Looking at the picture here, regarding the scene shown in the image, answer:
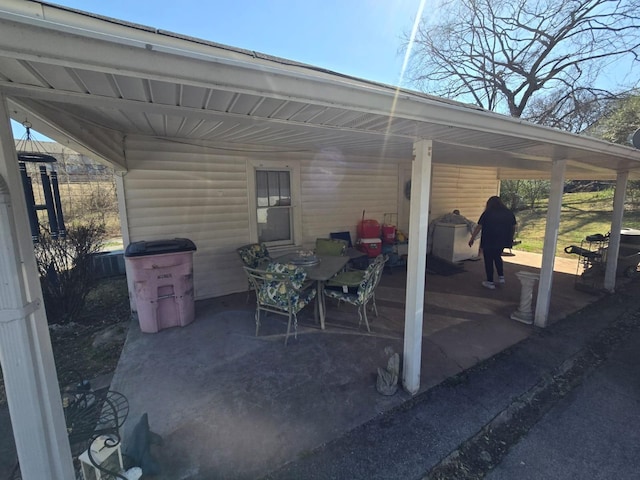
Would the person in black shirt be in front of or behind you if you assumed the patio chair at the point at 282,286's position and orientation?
in front

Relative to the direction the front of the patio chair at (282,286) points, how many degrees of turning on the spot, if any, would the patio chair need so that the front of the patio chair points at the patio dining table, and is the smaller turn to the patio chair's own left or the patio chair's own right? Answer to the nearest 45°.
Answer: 0° — it already faces it

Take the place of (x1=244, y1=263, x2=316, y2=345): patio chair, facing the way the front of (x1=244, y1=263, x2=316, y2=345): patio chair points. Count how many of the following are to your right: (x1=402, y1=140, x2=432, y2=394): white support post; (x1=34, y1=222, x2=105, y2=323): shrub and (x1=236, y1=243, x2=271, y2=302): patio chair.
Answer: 1

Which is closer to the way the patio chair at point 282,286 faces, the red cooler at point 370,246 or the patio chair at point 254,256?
the red cooler

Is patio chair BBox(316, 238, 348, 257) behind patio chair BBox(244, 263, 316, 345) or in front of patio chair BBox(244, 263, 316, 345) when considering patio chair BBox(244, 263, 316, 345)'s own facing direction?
in front

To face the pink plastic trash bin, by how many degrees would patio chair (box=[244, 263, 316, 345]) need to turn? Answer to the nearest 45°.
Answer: approximately 135° to its left

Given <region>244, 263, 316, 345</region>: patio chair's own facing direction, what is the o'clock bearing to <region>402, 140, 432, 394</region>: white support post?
The white support post is roughly at 3 o'clock from the patio chair.

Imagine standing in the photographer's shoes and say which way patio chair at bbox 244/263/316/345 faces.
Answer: facing away from the viewer and to the right of the viewer

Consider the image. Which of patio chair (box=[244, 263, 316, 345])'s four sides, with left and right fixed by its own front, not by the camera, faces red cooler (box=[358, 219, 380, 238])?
front

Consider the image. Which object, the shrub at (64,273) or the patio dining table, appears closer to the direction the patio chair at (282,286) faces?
the patio dining table

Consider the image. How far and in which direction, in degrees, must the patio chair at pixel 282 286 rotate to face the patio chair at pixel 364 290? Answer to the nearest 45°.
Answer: approximately 45° to its right

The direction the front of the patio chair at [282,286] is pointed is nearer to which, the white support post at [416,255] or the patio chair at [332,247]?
the patio chair

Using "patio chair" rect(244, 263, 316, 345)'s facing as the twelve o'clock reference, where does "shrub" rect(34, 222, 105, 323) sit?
The shrub is roughly at 8 o'clock from the patio chair.
